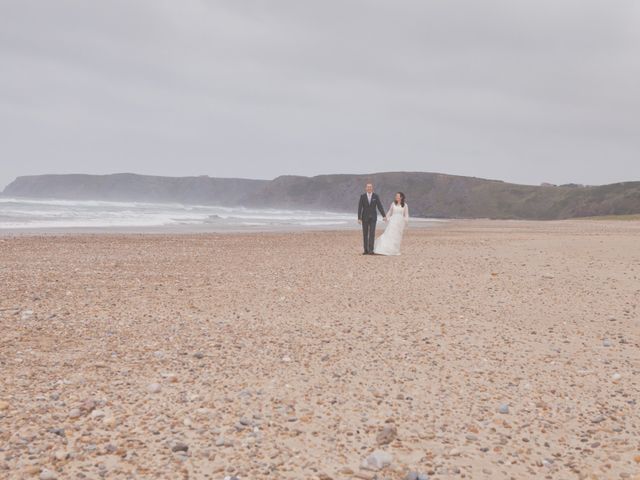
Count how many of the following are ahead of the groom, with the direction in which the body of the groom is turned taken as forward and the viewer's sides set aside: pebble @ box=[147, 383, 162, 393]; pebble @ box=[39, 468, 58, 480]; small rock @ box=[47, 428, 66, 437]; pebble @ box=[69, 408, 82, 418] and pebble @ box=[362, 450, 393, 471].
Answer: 5

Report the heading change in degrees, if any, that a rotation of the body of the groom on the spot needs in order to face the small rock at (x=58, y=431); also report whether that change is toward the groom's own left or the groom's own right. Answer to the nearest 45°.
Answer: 0° — they already face it

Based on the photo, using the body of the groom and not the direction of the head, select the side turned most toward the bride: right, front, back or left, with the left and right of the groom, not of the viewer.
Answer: left

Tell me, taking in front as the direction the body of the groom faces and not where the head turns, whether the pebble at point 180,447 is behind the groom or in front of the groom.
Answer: in front

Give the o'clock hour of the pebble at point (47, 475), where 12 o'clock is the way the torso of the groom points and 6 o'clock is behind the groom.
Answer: The pebble is roughly at 12 o'clock from the groom.

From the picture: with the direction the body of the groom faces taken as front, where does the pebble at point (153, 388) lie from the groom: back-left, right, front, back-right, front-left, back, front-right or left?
front

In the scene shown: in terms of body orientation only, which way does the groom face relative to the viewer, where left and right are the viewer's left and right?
facing the viewer

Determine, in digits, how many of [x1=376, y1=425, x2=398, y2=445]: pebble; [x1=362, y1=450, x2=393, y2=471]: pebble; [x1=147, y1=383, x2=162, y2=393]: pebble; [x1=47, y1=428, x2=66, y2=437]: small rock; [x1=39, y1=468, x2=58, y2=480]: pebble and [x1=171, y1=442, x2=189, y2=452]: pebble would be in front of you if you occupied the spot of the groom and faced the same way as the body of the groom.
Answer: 6

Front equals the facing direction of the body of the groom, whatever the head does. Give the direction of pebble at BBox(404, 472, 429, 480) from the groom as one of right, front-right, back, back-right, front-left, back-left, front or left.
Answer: front

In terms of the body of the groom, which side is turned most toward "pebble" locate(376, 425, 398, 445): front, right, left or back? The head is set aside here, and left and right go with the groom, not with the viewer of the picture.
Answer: front

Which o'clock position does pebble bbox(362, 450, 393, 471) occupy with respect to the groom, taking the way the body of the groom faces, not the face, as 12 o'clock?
The pebble is roughly at 12 o'clock from the groom.
